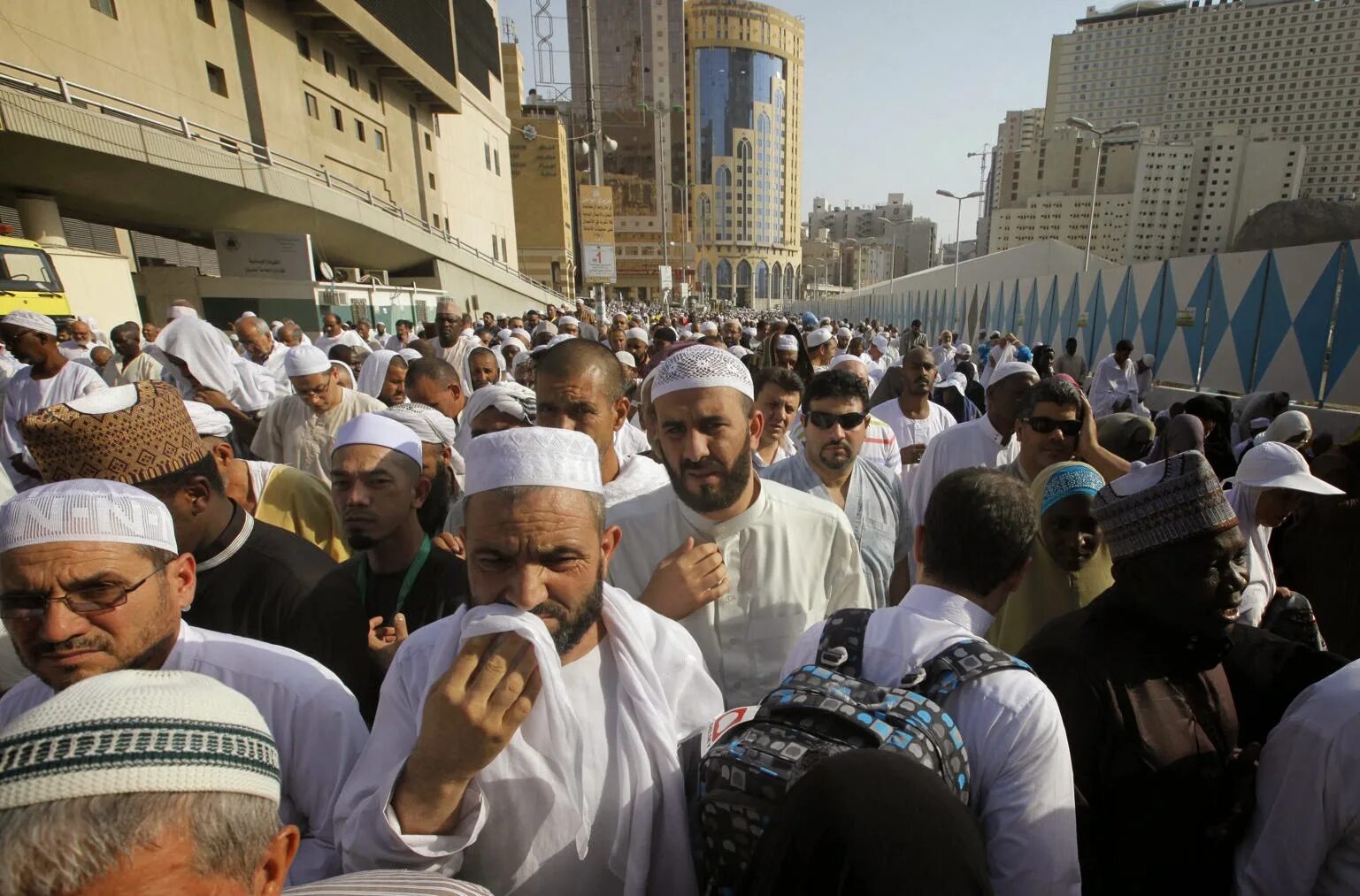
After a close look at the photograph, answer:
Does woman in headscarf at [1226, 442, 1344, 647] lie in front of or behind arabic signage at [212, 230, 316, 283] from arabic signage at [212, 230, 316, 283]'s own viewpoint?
in front

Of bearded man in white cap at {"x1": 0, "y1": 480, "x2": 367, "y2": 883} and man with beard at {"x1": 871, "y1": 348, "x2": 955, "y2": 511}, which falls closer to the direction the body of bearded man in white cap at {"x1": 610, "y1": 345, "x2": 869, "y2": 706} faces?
the bearded man in white cap

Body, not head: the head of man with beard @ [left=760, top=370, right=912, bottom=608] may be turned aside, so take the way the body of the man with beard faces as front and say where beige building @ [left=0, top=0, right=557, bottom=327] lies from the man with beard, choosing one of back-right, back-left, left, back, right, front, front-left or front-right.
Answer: back-right

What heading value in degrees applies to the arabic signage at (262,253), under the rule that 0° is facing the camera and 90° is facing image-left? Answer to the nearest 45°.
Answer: approximately 0°

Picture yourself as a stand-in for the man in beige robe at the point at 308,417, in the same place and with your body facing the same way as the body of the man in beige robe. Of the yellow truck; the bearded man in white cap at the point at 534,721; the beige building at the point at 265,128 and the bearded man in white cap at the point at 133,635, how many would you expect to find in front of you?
2

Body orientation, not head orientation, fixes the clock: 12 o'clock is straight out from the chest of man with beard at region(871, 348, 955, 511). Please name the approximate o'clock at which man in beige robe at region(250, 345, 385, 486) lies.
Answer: The man in beige robe is roughly at 2 o'clock from the man with beard.

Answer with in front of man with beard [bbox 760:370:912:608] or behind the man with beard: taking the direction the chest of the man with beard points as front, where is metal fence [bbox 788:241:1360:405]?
behind

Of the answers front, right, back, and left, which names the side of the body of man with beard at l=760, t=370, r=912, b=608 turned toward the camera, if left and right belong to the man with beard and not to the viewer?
front

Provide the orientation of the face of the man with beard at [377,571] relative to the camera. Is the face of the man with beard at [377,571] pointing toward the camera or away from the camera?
toward the camera

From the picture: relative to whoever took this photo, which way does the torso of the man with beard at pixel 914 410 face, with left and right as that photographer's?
facing the viewer

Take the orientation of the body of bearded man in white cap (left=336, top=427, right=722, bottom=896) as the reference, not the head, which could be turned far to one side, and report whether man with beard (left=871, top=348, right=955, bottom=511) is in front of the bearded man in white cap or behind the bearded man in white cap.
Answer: behind

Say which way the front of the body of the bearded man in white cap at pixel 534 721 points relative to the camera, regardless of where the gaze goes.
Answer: toward the camera

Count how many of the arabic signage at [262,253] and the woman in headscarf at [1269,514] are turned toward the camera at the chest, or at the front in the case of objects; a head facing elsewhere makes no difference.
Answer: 1

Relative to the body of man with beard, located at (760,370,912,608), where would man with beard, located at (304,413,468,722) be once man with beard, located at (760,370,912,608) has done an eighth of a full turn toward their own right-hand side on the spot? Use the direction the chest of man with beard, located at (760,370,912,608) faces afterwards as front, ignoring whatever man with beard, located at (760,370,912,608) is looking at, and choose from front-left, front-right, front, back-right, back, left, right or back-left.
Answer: front
